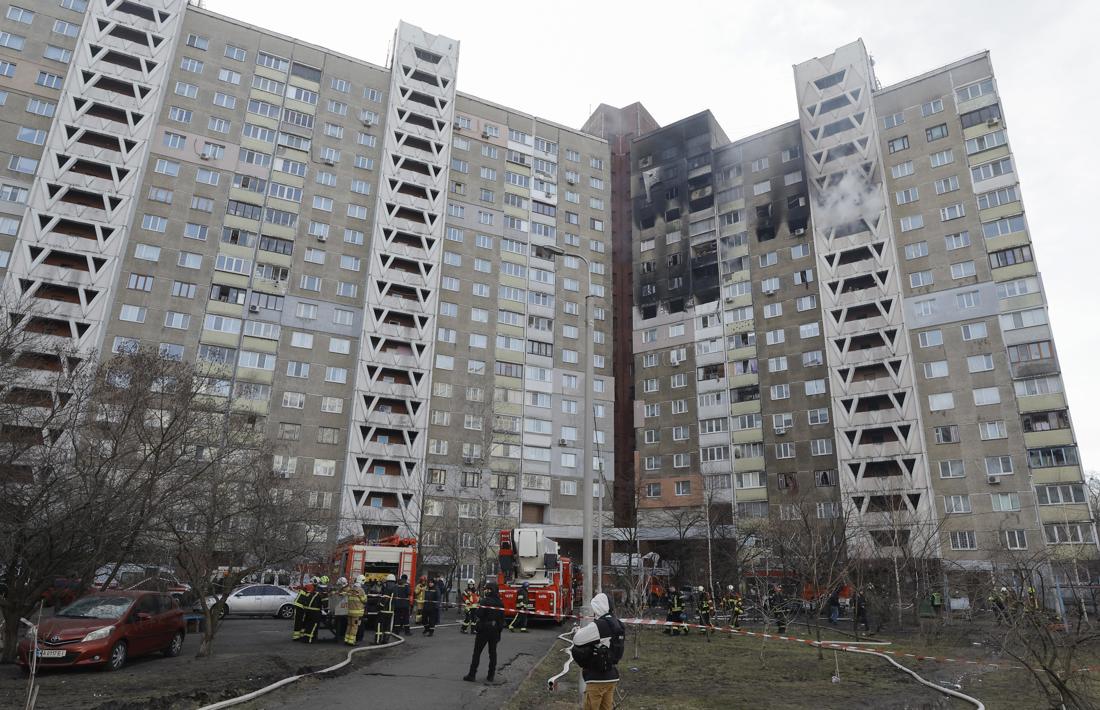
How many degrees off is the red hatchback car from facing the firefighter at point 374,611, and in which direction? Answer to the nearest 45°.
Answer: approximately 180°

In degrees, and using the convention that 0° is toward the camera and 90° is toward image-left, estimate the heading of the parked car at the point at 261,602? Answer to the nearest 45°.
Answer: approximately 90°

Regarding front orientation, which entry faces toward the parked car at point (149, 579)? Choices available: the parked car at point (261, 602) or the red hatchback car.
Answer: the parked car at point (261, 602)

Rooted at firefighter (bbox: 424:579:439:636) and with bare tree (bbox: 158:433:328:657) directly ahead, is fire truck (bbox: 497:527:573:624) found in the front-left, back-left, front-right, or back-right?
back-right

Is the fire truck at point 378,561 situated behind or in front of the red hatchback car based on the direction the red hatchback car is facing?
behind

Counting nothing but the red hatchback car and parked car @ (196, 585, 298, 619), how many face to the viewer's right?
0

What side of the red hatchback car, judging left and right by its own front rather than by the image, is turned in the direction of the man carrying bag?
left

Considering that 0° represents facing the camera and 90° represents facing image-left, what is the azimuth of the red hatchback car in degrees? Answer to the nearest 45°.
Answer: approximately 45°

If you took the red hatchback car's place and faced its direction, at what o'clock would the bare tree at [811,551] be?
The bare tree is roughly at 7 o'clock from the red hatchback car.
